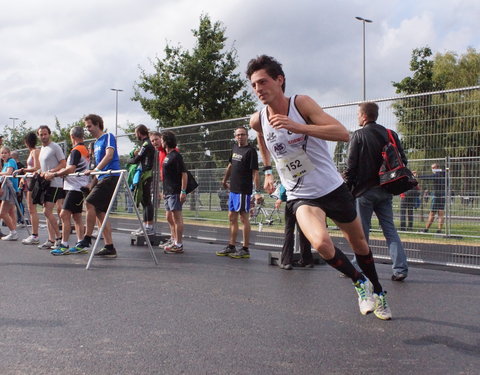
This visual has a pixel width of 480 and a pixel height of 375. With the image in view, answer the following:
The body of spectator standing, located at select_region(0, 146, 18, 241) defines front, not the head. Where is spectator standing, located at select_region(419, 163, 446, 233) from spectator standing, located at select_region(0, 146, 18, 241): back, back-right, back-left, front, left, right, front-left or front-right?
back-left

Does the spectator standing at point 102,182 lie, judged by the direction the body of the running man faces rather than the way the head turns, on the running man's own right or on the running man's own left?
on the running man's own right

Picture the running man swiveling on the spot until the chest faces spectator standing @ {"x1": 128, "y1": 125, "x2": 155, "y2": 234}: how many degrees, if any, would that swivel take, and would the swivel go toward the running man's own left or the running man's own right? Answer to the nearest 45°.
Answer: approximately 90° to the running man's own right

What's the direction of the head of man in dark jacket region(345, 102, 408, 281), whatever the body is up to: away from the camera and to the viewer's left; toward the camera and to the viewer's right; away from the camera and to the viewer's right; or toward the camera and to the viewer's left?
away from the camera and to the viewer's left

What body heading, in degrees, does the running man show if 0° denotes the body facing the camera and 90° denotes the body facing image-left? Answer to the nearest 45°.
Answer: approximately 45°

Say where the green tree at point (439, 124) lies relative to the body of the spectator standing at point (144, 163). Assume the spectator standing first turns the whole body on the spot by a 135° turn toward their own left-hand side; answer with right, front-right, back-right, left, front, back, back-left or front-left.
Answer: front
